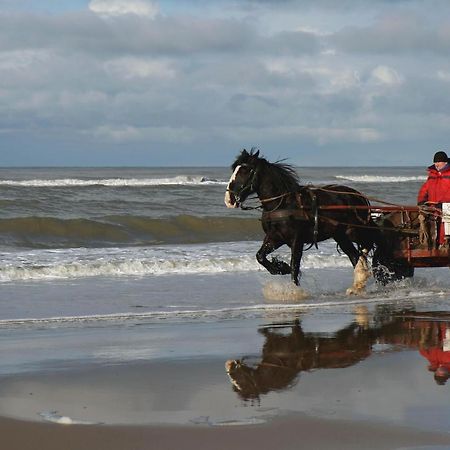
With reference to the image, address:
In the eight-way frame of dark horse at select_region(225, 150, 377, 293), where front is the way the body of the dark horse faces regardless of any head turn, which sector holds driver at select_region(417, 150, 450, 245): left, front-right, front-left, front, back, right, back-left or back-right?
back

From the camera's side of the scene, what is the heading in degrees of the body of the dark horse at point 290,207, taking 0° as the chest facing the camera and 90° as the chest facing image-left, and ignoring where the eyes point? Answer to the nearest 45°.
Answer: approximately 90°
